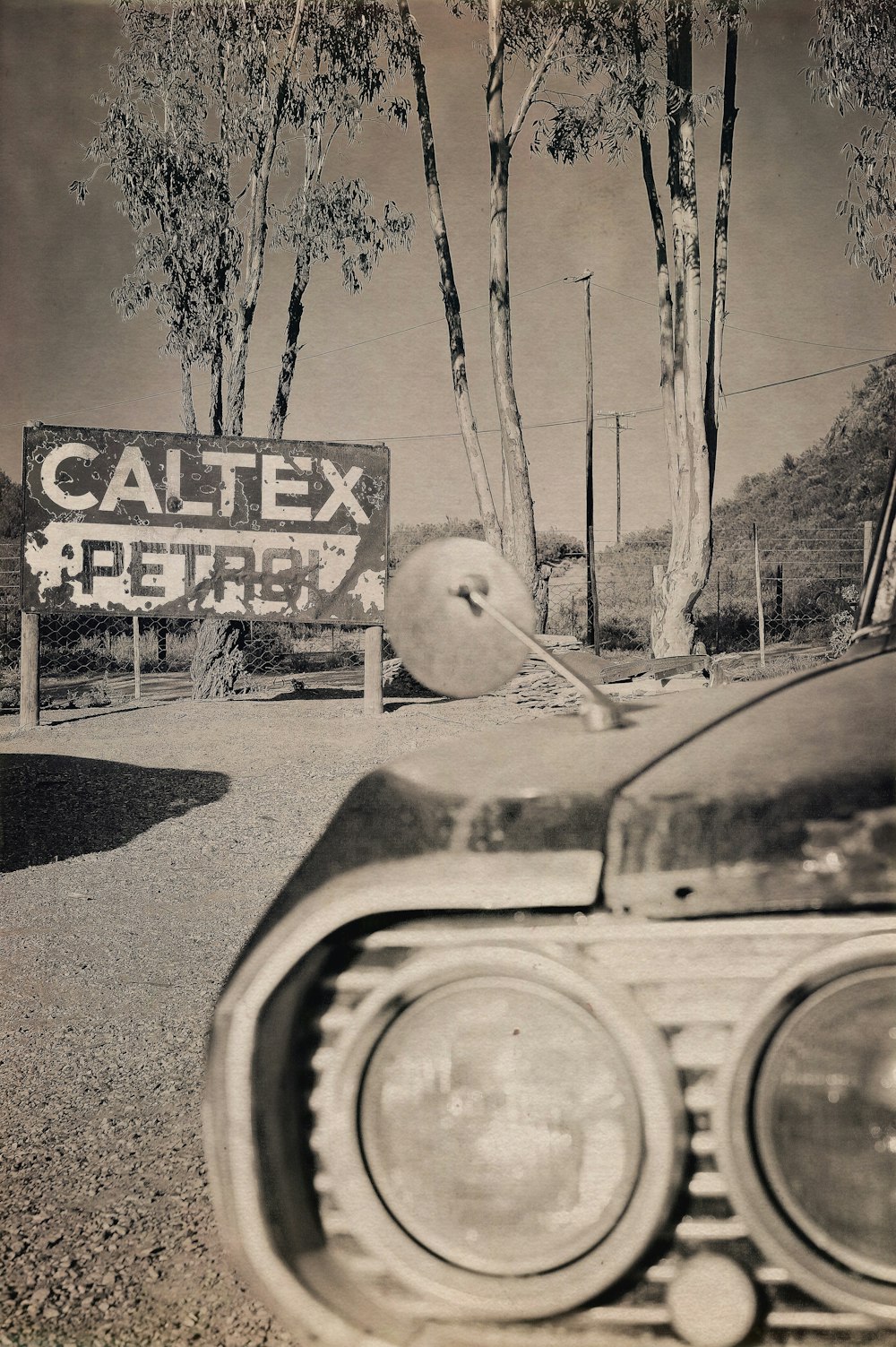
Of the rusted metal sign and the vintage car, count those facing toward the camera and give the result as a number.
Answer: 2

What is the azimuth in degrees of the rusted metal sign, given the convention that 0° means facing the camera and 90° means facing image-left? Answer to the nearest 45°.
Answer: approximately 0°

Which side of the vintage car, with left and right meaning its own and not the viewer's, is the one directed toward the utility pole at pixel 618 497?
back

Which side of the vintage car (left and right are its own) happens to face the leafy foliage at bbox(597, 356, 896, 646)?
back

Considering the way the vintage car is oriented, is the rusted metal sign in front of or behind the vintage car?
behind
